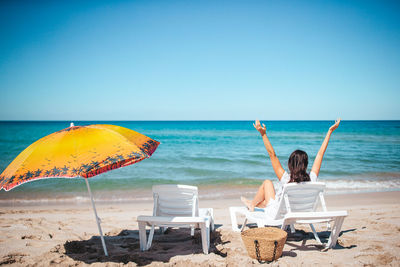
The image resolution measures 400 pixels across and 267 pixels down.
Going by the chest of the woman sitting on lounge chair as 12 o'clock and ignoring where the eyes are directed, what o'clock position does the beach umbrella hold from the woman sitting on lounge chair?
The beach umbrella is roughly at 9 o'clock from the woman sitting on lounge chair.

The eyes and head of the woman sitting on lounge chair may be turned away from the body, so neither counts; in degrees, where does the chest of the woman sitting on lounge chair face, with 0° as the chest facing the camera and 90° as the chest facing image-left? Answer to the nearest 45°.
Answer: approximately 135°

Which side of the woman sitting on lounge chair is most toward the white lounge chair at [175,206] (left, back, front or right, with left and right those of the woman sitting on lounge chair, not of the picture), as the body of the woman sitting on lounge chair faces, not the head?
left

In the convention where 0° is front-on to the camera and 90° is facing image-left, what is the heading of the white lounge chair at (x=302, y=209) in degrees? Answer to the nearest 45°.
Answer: approximately 135°

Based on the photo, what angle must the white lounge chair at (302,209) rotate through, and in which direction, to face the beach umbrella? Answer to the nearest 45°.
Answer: approximately 90° to its left
